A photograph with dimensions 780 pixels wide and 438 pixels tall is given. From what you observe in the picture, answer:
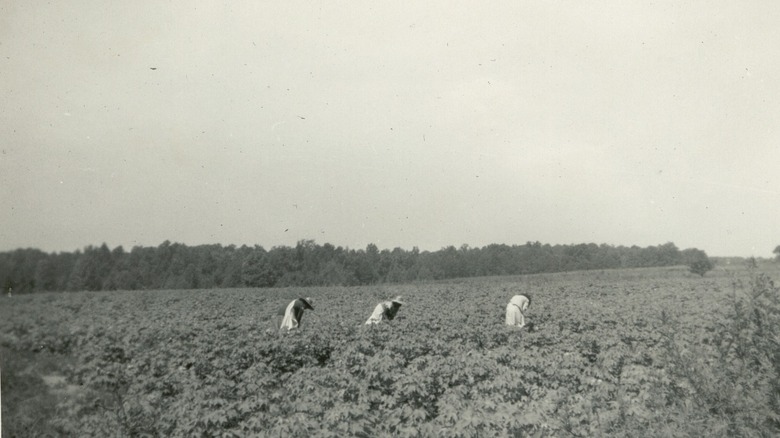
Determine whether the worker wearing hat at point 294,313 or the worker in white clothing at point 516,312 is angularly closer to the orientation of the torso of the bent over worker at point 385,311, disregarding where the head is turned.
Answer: the worker in white clothing

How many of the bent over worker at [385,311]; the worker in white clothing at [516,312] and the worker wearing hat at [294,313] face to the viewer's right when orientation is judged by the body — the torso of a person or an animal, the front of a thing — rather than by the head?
3

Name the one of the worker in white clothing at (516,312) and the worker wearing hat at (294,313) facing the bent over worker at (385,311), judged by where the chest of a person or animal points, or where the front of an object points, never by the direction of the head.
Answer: the worker wearing hat

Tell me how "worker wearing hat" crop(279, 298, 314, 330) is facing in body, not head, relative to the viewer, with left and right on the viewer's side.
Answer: facing to the right of the viewer

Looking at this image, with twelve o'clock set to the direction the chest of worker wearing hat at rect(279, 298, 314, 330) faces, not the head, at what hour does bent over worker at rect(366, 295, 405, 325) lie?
The bent over worker is roughly at 12 o'clock from the worker wearing hat.

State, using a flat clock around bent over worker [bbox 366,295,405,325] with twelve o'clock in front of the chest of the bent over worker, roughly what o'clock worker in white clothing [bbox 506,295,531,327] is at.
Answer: The worker in white clothing is roughly at 12 o'clock from the bent over worker.

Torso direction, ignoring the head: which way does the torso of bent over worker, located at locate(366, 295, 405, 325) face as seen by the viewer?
to the viewer's right

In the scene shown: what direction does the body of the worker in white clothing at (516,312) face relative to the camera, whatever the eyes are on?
to the viewer's right

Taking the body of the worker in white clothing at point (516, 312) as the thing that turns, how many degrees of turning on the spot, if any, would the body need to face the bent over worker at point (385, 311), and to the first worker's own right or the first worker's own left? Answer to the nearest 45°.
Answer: approximately 180°

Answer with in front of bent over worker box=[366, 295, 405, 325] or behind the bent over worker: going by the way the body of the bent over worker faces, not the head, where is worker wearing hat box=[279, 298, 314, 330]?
behind
